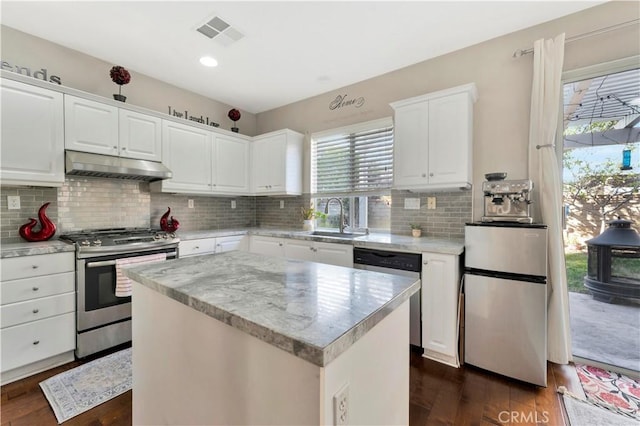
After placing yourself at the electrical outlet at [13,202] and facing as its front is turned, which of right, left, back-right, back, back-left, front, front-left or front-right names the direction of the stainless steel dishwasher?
front-left

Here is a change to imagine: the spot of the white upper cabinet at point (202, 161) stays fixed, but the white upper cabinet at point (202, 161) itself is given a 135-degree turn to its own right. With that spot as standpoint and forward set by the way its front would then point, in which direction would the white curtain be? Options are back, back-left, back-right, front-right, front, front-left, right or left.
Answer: back-left

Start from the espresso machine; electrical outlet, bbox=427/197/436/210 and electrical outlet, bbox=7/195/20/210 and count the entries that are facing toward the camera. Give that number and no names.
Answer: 3

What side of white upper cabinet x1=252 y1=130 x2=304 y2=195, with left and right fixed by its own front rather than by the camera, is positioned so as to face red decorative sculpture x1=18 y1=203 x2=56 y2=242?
front

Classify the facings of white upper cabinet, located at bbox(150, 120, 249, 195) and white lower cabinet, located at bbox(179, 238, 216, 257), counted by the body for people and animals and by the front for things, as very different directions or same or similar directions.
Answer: same or similar directions

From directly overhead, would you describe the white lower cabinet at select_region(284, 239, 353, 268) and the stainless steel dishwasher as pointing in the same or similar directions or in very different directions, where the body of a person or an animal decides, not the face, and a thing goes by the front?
same or similar directions

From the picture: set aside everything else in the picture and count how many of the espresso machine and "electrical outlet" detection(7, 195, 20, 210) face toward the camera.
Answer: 2

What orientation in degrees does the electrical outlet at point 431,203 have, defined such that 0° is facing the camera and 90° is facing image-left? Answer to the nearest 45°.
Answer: approximately 0°

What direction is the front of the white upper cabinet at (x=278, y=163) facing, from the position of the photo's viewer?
facing the viewer and to the left of the viewer

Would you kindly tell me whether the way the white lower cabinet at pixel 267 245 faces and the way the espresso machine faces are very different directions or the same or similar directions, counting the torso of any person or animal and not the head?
same or similar directions

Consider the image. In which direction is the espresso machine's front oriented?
toward the camera

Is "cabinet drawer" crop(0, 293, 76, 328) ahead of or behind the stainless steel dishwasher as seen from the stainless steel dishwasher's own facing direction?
ahead

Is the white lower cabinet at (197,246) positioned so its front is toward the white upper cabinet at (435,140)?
yes

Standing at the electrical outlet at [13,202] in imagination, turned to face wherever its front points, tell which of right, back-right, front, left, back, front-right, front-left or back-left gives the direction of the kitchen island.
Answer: front

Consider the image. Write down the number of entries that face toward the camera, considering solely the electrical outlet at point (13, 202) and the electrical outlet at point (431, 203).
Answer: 2

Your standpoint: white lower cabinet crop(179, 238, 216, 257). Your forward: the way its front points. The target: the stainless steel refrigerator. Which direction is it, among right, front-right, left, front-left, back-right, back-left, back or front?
front

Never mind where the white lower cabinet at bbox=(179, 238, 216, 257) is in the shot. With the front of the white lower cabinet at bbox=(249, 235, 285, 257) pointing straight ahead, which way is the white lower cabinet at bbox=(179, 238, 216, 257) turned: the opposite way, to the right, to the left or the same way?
to the left
